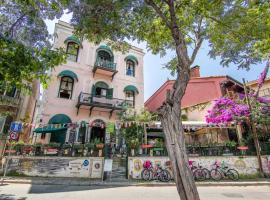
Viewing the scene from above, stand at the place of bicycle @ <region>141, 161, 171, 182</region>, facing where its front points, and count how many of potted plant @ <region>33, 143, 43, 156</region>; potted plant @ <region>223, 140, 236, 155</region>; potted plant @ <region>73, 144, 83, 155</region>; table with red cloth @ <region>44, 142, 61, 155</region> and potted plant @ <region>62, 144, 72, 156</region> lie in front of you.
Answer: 4

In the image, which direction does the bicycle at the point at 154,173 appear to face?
to the viewer's left

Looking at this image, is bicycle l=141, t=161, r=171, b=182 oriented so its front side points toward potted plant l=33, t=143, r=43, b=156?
yes

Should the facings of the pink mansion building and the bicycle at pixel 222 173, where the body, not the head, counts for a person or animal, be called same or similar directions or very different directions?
very different directions

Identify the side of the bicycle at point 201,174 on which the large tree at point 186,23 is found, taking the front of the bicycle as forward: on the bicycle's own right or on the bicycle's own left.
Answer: on the bicycle's own left

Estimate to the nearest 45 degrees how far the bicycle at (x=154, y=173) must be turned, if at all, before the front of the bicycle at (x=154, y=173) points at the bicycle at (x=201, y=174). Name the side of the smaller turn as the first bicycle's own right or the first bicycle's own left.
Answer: approximately 180°

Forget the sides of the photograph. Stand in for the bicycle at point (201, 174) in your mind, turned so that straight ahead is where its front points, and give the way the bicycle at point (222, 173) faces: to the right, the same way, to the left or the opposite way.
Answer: the same way

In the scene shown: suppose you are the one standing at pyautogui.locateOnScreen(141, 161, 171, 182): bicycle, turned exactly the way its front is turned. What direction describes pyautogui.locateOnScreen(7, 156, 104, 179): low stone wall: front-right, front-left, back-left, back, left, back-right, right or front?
front

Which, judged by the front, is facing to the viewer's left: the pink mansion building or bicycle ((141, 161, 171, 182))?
the bicycle

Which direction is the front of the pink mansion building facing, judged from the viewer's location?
facing the viewer and to the right of the viewer
